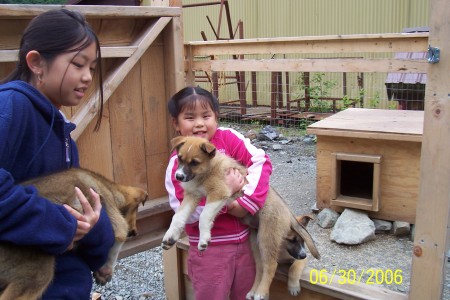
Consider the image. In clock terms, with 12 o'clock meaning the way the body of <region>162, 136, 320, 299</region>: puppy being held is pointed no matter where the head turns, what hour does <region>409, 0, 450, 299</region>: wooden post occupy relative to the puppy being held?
The wooden post is roughly at 8 o'clock from the puppy being held.

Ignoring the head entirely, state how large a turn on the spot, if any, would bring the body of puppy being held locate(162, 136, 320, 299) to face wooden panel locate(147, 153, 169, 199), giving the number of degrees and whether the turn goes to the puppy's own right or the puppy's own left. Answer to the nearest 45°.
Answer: approximately 90° to the puppy's own right

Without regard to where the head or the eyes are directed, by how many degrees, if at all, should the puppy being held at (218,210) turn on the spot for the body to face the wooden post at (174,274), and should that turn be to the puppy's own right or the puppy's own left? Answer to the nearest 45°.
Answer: approximately 90° to the puppy's own right

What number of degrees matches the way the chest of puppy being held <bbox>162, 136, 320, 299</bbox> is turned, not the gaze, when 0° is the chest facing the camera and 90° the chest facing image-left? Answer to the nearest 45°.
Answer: approximately 45°

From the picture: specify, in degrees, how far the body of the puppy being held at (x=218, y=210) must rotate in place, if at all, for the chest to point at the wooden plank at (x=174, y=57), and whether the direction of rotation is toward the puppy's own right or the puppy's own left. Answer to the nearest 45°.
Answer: approximately 135° to the puppy's own right

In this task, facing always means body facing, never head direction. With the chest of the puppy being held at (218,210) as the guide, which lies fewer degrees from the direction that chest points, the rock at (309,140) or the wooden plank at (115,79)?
the wooden plank

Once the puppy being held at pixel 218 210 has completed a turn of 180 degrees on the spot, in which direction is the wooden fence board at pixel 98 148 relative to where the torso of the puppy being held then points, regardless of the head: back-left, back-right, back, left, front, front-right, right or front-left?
left

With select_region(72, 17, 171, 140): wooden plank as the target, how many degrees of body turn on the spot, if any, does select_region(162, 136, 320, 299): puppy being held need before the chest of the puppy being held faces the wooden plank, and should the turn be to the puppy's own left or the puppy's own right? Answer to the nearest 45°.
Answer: approximately 90° to the puppy's own right

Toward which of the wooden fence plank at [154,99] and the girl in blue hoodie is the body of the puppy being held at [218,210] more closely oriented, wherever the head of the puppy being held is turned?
the girl in blue hoodie

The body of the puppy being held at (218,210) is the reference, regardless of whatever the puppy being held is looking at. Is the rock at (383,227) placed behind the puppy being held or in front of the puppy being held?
behind

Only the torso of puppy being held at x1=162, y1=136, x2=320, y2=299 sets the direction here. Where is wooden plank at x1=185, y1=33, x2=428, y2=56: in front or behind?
behind

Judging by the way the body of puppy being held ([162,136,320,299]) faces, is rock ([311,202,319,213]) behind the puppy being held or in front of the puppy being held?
behind
